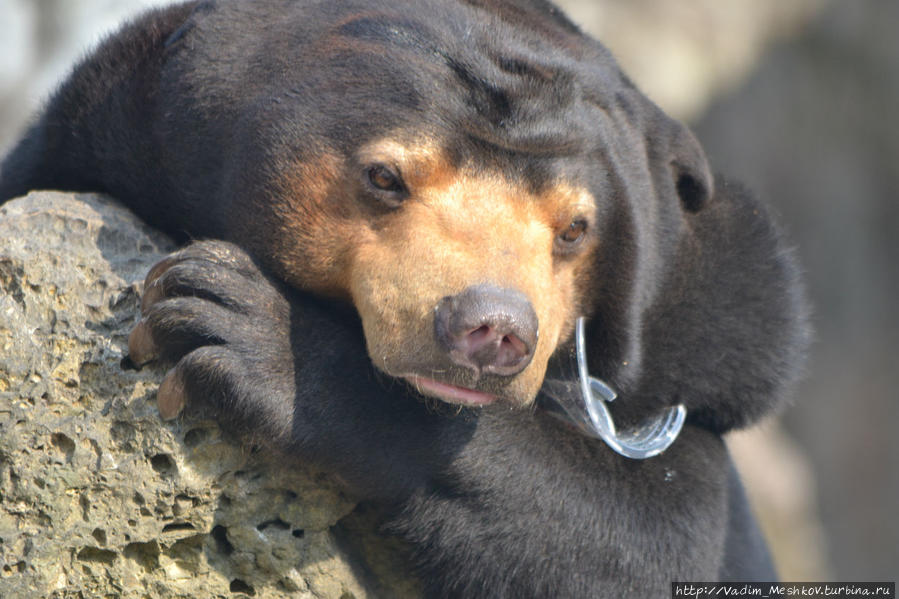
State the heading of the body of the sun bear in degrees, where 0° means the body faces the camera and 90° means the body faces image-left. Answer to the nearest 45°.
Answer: approximately 0°
